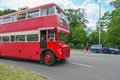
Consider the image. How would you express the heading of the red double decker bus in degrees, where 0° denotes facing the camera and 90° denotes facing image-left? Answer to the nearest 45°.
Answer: approximately 315°
